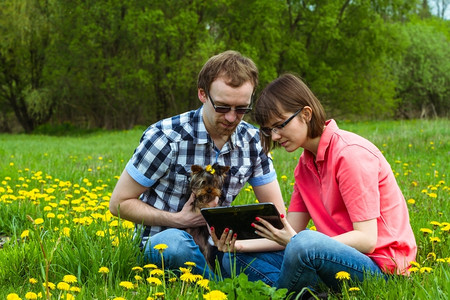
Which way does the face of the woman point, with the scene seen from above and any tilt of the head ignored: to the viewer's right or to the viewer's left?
to the viewer's left

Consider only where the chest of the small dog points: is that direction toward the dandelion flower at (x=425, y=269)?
no

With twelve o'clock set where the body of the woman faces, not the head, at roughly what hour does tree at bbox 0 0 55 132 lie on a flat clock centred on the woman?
The tree is roughly at 2 o'clock from the woman.

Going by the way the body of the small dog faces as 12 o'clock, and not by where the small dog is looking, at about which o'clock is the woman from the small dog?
The woman is roughly at 10 o'clock from the small dog.

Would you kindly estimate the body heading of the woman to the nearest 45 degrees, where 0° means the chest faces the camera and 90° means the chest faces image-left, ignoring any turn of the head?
approximately 90°

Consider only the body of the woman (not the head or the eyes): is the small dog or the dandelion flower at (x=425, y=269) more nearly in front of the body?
the small dog

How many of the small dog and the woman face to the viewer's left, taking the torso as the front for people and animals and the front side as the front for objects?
1

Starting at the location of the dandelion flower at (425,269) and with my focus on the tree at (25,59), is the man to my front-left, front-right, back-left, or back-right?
front-left

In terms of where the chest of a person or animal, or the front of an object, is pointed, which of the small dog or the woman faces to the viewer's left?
the woman

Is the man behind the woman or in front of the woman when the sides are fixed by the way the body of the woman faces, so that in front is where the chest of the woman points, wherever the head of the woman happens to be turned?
in front

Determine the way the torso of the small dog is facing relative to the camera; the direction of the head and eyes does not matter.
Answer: toward the camera

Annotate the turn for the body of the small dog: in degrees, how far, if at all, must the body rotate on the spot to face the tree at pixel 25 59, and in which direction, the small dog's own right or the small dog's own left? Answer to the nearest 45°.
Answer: approximately 180°

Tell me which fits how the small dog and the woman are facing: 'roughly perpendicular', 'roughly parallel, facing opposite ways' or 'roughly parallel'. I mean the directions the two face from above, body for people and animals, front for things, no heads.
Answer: roughly perpendicular

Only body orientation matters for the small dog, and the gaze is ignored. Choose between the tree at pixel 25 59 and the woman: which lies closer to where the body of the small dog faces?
the woman

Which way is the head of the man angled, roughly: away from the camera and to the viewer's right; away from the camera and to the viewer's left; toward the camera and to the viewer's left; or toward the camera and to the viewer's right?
toward the camera and to the viewer's right
